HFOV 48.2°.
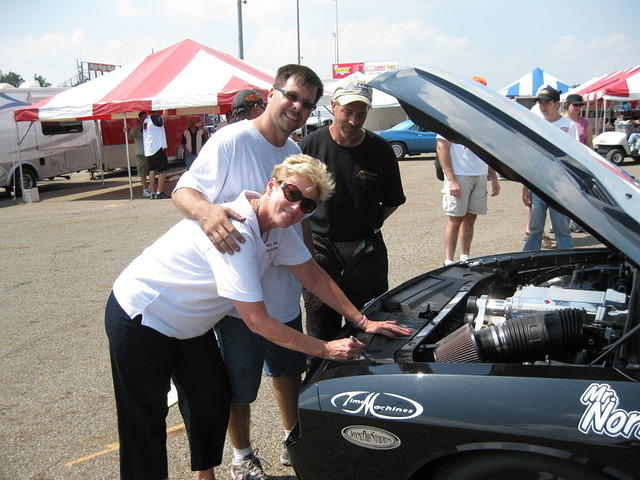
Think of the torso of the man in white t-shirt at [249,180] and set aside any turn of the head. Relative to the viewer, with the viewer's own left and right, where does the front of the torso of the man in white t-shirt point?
facing the viewer and to the right of the viewer

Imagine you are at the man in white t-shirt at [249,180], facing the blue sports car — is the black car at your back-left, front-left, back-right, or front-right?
back-right

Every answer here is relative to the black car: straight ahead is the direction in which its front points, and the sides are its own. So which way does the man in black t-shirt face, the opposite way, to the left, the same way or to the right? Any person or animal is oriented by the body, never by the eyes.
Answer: to the left

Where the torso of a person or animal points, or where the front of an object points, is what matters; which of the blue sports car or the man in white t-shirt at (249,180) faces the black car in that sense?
the man in white t-shirt

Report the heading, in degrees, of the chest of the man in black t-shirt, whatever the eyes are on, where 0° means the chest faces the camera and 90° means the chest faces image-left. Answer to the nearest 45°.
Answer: approximately 0°

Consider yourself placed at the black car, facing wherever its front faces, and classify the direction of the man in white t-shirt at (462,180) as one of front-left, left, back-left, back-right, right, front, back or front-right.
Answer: right

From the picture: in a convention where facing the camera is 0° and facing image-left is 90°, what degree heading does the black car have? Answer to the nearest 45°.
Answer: approximately 90°

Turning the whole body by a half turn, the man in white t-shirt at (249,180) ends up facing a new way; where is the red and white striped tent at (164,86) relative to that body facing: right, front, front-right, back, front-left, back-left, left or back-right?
front-right

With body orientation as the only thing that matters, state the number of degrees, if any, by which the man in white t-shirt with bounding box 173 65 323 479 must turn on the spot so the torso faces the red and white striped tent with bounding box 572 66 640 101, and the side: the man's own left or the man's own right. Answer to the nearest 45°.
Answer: approximately 90° to the man's own left

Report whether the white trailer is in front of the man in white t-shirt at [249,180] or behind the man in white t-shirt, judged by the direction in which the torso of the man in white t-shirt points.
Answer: behind

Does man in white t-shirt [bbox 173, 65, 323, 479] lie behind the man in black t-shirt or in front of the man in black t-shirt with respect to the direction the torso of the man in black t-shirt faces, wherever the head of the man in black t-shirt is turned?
in front
